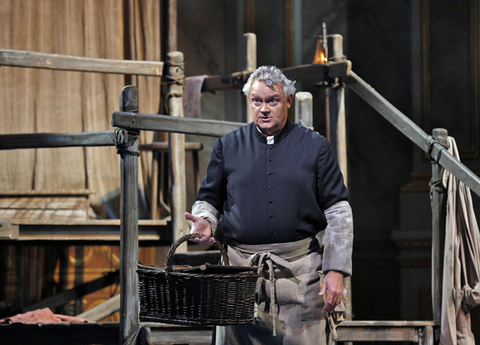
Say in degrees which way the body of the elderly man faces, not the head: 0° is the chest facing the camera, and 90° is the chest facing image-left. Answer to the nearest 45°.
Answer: approximately 0°

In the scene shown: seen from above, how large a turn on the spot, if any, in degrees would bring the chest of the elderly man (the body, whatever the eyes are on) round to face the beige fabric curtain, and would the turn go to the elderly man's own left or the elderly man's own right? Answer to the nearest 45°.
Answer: approximately 135° to the elderly man's own right

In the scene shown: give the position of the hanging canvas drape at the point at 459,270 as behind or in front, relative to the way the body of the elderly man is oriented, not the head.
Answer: behind

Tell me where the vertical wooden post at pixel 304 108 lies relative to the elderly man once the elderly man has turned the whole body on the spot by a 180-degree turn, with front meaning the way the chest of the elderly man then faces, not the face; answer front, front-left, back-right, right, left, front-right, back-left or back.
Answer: front
